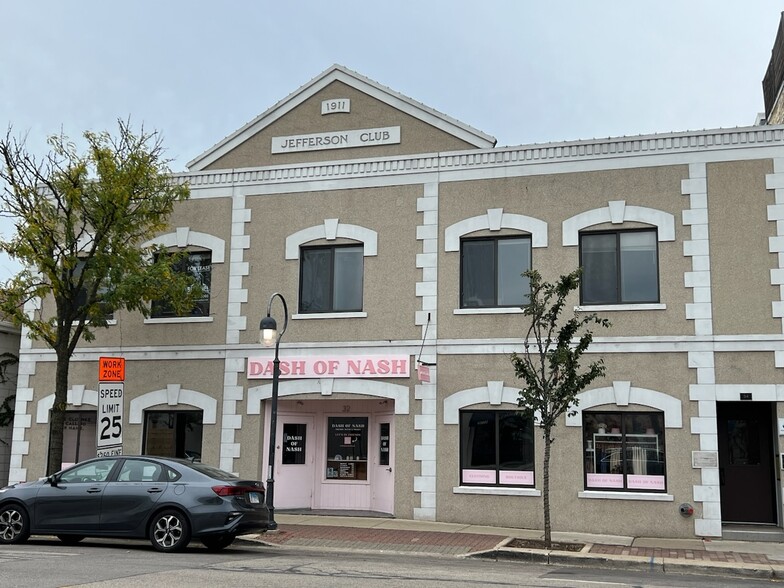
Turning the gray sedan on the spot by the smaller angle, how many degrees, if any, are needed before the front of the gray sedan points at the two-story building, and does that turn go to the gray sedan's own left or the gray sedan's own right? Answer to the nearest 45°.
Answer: approximately 90° to the gray sedan's own right

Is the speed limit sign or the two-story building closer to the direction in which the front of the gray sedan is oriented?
the speed limit sign

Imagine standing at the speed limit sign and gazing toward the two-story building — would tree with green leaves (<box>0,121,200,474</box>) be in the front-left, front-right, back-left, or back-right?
back-left

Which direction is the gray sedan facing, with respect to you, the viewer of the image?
facing away from the viewer and to the left of the viewer
